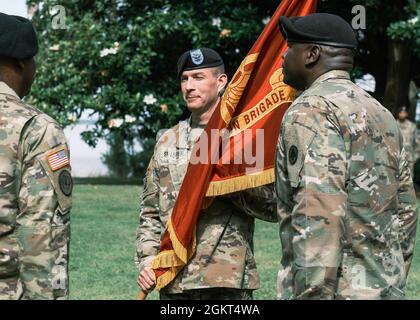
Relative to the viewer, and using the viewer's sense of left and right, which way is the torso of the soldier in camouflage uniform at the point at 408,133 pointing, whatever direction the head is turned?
facing the viewer and to the left of the viewer

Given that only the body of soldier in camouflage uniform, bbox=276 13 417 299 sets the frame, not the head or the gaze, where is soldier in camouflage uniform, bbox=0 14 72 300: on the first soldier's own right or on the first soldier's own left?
on the first soldier's own left

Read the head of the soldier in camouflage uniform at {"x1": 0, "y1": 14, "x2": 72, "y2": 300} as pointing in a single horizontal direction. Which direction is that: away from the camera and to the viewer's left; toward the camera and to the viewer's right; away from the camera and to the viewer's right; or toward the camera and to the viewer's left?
away from the camera and to the viewer's right

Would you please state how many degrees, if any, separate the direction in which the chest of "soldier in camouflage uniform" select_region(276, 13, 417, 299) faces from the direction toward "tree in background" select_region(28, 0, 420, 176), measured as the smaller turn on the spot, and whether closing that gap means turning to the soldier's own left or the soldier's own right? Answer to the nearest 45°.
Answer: approximately 45° to the soldier's own right

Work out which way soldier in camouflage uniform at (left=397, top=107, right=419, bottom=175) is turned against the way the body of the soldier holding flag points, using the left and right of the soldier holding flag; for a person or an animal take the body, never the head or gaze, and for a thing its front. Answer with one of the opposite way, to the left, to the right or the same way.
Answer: the same way
